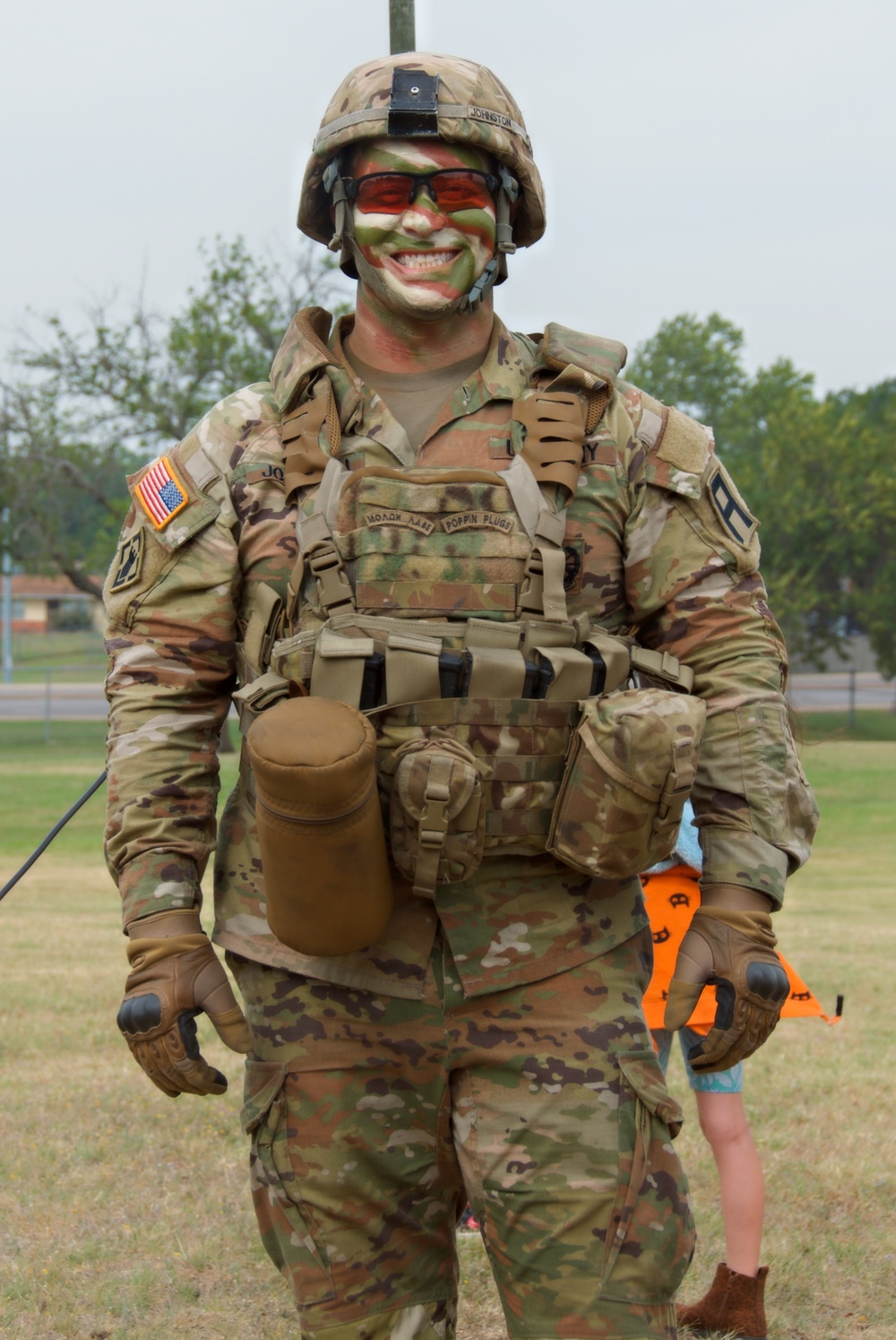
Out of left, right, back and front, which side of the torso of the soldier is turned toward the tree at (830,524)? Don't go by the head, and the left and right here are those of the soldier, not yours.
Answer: back

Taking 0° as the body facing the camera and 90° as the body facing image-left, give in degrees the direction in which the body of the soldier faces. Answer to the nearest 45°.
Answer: approximately 0°
